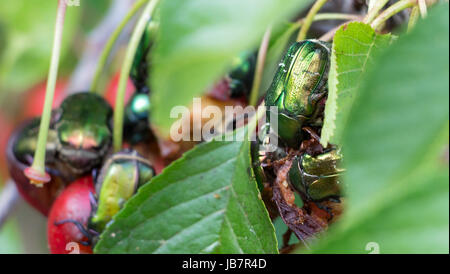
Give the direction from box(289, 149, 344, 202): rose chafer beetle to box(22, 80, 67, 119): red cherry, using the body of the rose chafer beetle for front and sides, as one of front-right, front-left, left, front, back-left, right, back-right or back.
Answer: front-right

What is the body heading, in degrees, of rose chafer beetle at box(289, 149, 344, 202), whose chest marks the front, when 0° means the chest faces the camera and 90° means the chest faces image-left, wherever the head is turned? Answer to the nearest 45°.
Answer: approximately 90°
